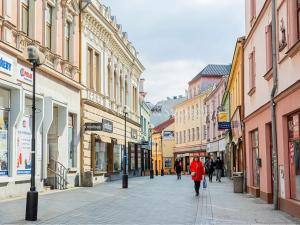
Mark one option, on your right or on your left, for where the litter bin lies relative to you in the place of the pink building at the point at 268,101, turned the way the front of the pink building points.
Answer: on your right

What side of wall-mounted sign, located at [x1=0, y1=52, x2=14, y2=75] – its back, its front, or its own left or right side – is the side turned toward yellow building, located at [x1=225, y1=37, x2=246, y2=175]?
left

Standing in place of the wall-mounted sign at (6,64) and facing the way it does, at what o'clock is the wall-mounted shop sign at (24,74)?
The wall-mounted shop sign is roughly at 8 o'clock from the wall-mounted sign.

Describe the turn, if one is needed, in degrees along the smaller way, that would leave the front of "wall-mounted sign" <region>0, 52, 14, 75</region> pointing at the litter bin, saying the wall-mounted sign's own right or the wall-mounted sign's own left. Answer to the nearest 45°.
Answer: approximately 45° to the wall-mounted sign's own left

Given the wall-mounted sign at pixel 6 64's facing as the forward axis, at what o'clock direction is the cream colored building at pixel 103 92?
The cream colored building is roughly at 8 o'clock from the wall-mounted sign.

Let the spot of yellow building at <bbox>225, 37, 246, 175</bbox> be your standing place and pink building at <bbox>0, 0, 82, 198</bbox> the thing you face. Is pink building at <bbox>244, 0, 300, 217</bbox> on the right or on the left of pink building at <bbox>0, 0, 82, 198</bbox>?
left

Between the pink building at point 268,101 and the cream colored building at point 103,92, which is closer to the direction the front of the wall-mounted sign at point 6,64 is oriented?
the pink building

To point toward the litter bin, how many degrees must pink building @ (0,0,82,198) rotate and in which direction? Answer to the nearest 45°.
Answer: approximately 45° to its left

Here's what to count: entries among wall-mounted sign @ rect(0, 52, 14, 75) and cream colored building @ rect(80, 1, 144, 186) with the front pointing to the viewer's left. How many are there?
0

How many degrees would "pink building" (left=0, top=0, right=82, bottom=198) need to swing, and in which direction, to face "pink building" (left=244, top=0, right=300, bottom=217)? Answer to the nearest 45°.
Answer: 0° — it already faces it

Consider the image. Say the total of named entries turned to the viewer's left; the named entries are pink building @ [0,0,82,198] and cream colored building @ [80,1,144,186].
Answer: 0

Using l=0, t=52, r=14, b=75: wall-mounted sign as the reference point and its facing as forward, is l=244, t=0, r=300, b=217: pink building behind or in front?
in front

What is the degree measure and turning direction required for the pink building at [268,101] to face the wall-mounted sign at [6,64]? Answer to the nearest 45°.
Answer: approximately 45° to its right

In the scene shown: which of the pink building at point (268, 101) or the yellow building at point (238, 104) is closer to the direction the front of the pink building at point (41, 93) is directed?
the pink building

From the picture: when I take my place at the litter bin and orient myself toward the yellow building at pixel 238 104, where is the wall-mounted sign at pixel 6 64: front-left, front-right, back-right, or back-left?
back-left
